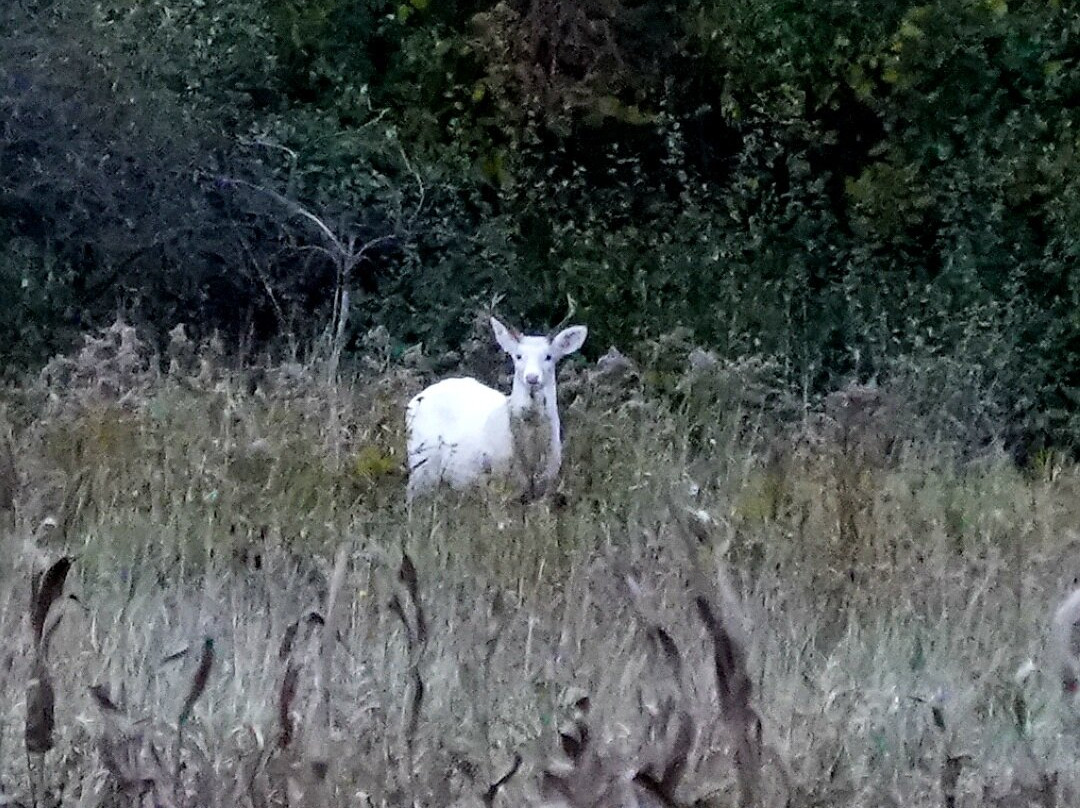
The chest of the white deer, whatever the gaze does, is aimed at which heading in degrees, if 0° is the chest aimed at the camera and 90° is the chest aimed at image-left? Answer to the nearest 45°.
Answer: approximately 315°
